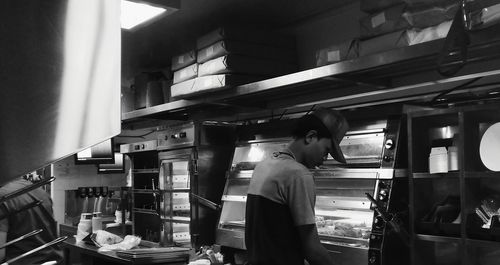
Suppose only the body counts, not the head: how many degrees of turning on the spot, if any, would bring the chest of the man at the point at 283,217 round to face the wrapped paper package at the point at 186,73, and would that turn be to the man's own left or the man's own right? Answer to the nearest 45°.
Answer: approximately 90° to the man's own left

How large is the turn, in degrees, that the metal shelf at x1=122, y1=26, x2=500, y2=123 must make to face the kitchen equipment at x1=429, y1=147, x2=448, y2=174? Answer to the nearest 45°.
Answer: approximately 90° to its left

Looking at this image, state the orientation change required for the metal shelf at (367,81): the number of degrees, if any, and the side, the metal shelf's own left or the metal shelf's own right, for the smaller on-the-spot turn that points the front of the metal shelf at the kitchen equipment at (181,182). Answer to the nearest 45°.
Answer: approximately 90° to the metal shelf's own right

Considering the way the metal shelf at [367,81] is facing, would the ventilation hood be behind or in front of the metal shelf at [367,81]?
in front

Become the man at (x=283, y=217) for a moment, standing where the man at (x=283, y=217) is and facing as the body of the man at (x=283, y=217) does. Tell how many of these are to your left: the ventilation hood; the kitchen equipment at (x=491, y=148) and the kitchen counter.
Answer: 1

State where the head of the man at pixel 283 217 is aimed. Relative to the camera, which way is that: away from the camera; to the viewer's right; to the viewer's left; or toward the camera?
to the viewer's right

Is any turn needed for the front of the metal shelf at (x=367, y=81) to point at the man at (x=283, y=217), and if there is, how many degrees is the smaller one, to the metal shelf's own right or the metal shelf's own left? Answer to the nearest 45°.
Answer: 0° — it already faces them

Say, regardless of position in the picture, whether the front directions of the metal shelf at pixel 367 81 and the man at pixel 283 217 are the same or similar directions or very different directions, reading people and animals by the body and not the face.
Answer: very different directions

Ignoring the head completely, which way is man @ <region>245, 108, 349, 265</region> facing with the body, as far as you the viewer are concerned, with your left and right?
facing away from the viewer and to the right of the viewer

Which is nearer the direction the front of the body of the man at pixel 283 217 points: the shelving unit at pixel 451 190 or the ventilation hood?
the shelving unit
